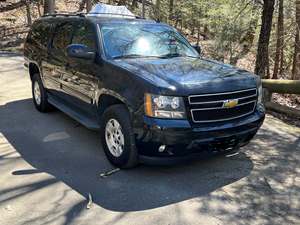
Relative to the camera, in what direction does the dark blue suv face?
facing the viewer and to the right of the viewer
